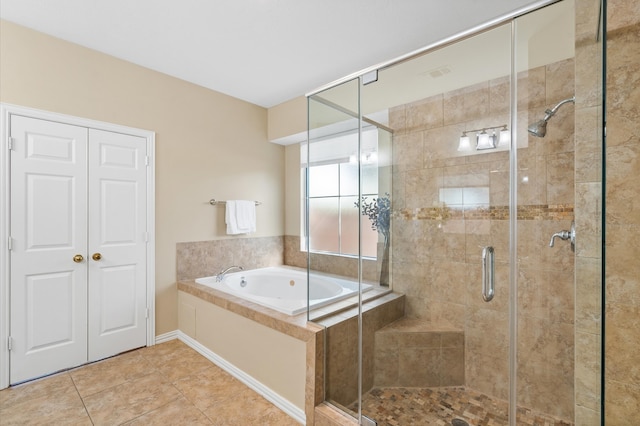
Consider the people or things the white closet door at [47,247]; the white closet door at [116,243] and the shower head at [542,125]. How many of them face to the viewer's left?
1

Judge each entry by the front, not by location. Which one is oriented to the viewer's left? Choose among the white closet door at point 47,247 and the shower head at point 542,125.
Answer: the shower head

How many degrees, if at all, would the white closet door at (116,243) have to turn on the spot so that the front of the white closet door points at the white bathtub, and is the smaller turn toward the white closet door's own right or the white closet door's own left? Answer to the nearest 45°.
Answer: approximately 45° to the white closet door's own left

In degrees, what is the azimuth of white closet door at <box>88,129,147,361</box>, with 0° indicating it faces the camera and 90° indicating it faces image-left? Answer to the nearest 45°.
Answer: approximately 315°

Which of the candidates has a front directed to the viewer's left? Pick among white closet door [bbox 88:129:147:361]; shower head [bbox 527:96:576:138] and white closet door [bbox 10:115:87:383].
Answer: the shower head

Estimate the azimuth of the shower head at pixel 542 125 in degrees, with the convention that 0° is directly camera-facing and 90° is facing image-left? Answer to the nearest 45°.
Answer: approximately 90°

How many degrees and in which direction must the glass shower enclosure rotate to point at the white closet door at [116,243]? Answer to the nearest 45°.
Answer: approximately 45° to its right

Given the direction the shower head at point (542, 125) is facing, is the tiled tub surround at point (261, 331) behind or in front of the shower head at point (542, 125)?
in front

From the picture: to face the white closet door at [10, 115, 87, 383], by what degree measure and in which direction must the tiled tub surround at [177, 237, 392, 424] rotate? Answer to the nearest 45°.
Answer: approximately 45° to its right

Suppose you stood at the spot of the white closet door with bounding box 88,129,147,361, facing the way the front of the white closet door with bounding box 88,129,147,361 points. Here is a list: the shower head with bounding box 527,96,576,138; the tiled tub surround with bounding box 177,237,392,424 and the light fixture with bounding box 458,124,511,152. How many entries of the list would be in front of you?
3

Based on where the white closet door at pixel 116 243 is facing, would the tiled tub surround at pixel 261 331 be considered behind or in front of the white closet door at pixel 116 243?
in front
